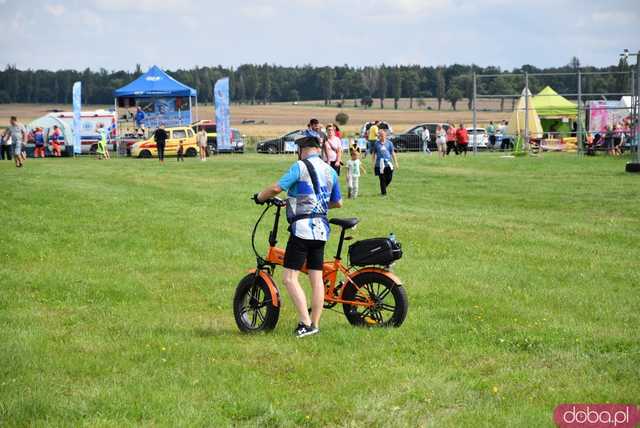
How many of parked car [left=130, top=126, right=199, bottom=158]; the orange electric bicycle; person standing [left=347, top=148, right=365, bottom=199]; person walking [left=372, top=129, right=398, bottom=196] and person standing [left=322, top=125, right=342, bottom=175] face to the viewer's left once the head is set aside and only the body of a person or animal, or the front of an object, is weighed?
2

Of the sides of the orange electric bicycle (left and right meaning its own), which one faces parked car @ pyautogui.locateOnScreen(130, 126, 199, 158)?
right

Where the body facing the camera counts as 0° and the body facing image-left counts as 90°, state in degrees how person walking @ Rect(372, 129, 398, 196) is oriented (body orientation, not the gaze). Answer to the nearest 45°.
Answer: approximately 0°

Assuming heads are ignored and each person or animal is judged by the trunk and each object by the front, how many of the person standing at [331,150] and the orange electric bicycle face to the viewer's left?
1

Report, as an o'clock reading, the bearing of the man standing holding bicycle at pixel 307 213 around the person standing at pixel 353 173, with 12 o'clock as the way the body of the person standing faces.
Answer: The man standing holding bicycle is roughly at 12 o'clock from the person standing.

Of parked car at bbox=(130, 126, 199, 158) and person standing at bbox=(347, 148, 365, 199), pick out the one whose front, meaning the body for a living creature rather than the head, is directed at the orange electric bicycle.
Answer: the person standing

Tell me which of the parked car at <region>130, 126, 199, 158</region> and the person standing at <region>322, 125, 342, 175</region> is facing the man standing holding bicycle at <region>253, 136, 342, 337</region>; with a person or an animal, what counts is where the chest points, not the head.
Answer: the person standing

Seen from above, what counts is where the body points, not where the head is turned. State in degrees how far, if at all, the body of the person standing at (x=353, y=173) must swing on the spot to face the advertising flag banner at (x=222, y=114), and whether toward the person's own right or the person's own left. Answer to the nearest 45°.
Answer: approximately 180°

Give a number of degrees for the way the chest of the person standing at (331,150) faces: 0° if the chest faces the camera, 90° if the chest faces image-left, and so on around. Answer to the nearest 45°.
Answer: approximately 0°

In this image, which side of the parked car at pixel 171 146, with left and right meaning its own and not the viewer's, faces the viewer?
left

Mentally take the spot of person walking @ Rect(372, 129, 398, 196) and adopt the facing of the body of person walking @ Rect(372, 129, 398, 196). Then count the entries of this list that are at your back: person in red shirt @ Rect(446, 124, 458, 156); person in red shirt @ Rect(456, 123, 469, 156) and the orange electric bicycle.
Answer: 2

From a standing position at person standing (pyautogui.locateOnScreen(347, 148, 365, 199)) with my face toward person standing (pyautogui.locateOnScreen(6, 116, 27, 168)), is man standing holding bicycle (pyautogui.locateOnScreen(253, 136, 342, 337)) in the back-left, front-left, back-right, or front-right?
back-left

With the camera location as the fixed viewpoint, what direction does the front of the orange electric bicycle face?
facing to the left of the viewer

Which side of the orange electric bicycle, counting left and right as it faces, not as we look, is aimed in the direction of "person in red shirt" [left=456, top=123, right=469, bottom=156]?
right

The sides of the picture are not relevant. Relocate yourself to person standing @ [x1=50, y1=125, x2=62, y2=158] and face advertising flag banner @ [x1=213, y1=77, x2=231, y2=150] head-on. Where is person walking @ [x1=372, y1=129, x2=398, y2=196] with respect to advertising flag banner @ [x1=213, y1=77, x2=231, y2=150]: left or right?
right
